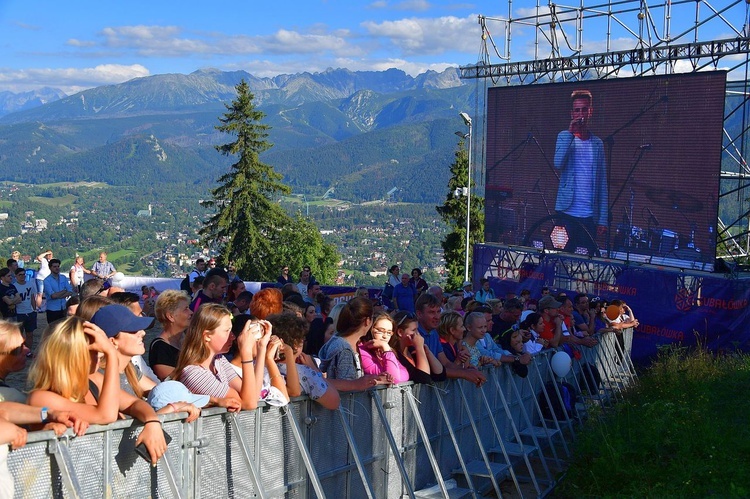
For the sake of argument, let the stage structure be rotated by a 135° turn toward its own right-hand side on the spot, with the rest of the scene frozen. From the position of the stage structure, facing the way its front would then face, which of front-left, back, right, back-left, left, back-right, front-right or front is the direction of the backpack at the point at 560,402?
back

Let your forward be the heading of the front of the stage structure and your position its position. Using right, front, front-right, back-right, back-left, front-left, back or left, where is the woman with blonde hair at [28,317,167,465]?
front-left

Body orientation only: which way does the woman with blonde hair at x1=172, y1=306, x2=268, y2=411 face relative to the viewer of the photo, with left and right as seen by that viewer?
facing to the right of the viewer

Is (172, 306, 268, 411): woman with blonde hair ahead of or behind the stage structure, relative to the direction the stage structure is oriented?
ahead

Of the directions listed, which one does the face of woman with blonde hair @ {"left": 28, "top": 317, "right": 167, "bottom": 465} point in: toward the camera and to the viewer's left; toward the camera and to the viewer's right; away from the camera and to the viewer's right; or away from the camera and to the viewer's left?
away from the camera and to the viewer's right

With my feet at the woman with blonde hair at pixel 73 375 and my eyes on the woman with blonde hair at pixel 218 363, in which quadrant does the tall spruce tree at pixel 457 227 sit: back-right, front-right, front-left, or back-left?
front-left

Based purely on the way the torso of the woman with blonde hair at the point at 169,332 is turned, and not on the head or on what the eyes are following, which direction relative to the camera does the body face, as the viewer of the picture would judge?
to the viewer's right

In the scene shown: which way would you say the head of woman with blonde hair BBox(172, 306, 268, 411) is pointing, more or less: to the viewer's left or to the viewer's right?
to the viewer's right

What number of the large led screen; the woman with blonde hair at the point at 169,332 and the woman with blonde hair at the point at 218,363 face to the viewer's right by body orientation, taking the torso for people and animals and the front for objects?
2

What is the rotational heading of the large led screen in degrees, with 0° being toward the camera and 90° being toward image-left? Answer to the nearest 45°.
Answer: approximately 45°

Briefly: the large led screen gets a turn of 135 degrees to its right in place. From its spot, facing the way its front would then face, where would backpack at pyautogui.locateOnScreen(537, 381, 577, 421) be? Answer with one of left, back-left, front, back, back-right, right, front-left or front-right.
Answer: back

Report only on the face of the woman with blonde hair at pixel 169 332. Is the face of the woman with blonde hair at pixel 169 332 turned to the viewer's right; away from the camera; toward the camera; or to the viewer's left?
to the viewer's right

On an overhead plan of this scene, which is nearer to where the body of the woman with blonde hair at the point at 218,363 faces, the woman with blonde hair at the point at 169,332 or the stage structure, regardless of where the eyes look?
the stage structure

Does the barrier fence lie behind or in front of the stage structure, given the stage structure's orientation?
in front

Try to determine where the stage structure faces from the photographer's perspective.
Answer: facing the viewer and to the left of the viewer
